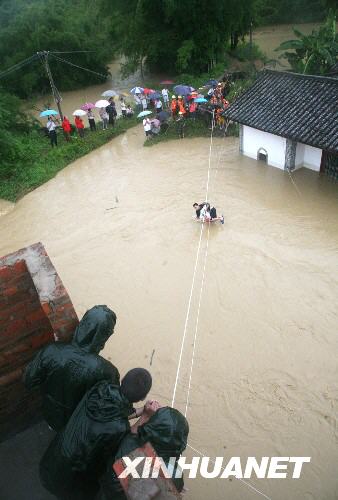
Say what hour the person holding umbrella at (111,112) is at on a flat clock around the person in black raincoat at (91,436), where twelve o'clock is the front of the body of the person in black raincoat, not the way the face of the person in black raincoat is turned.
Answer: The person holding umbrella is roughly at 11 o'clock from the person in black raincoat.

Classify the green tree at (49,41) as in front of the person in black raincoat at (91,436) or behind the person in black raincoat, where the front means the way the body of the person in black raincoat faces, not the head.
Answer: in front

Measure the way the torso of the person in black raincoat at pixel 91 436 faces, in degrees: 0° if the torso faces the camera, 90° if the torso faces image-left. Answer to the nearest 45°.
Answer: approximately 225°

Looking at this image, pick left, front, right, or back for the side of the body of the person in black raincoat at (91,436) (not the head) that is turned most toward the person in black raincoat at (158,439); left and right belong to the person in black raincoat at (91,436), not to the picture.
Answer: right

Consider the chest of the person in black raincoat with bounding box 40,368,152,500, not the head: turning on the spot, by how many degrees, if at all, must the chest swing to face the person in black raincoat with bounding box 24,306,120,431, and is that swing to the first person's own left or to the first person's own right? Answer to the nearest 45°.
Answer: approximately 45° to the first person's own left

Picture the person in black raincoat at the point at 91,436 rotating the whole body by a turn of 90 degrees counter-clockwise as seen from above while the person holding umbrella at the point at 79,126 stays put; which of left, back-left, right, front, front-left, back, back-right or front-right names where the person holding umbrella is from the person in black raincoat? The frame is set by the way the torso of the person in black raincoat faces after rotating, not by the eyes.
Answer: front-right

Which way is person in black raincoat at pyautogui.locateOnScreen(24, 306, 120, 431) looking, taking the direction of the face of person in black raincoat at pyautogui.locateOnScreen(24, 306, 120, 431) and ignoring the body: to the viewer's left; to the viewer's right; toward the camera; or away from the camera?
away from the camera

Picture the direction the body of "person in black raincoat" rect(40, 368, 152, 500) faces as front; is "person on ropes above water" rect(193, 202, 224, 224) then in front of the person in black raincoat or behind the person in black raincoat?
in front

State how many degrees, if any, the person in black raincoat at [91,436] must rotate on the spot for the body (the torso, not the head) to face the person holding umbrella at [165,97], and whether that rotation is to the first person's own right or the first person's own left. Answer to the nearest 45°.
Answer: approximately 45° to the first person's own left

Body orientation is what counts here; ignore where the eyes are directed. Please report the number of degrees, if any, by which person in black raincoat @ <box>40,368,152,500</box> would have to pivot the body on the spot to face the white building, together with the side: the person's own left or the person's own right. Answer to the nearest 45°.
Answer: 0° — they already face it

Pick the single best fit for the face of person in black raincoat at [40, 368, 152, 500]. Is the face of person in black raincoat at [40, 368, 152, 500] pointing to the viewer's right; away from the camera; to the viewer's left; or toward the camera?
away from the camera

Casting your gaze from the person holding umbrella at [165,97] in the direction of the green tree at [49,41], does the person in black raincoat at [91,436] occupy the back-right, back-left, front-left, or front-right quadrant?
back-left

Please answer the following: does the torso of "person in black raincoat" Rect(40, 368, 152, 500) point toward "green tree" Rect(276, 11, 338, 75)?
yes
